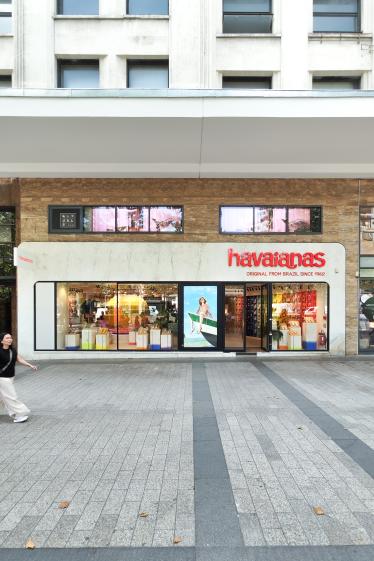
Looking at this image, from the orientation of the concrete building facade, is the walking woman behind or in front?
in front

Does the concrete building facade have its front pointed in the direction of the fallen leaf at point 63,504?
yes

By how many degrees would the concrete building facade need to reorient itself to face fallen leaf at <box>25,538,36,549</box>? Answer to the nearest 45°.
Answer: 0° — it already faces it

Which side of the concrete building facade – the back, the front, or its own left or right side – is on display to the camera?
front

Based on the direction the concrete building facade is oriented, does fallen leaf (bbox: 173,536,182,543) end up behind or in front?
in front

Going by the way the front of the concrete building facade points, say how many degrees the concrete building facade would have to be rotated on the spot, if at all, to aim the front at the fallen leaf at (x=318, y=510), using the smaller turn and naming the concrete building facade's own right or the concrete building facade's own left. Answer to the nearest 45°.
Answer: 0° — it already faces it
